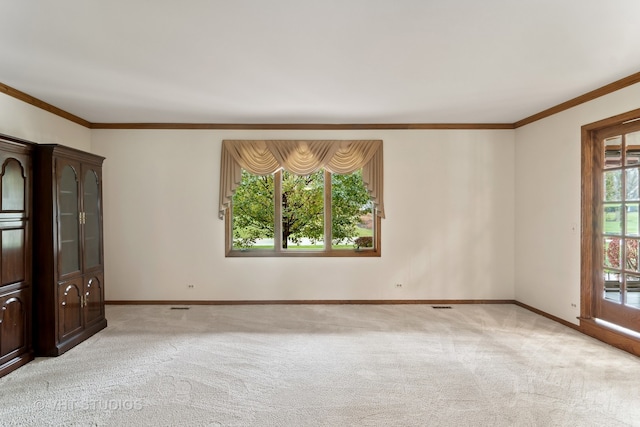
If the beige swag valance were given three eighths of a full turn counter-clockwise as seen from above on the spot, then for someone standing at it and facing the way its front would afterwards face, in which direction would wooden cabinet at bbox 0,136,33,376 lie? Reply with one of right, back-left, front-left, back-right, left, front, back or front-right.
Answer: back

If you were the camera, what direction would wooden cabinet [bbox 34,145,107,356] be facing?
facing the viewer and to the right of the viewer

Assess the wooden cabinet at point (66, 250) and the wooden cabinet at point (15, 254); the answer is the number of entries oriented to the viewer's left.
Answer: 0

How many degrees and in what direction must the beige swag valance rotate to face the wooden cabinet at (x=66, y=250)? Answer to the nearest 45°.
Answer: approximately 45° to its right

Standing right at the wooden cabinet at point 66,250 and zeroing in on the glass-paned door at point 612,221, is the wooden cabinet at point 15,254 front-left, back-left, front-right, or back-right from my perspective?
back-right

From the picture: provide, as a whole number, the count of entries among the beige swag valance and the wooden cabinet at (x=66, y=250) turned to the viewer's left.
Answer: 0

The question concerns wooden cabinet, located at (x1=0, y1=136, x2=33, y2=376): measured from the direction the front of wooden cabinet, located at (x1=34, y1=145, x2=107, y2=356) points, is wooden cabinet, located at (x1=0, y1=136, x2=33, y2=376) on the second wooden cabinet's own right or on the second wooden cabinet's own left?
on the second wooden cabinet's own right

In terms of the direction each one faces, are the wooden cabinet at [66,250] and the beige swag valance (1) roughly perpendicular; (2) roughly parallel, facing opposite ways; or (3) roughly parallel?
roughly perpendicular

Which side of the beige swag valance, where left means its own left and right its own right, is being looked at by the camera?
front

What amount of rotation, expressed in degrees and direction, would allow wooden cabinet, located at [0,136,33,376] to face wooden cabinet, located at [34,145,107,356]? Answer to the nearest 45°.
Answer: approximately 90° to its left

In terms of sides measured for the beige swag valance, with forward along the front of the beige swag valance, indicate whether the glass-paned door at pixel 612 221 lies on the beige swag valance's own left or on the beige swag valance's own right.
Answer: on the beige swag valance's own left

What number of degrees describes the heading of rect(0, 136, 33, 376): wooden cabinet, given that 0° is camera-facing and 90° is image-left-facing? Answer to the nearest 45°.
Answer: approximately 315°

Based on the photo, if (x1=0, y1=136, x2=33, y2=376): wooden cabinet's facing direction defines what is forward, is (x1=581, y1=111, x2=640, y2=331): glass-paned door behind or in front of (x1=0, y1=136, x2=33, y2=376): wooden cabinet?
in front

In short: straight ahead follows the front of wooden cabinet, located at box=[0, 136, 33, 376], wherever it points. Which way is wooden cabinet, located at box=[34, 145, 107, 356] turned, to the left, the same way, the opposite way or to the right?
the same way
